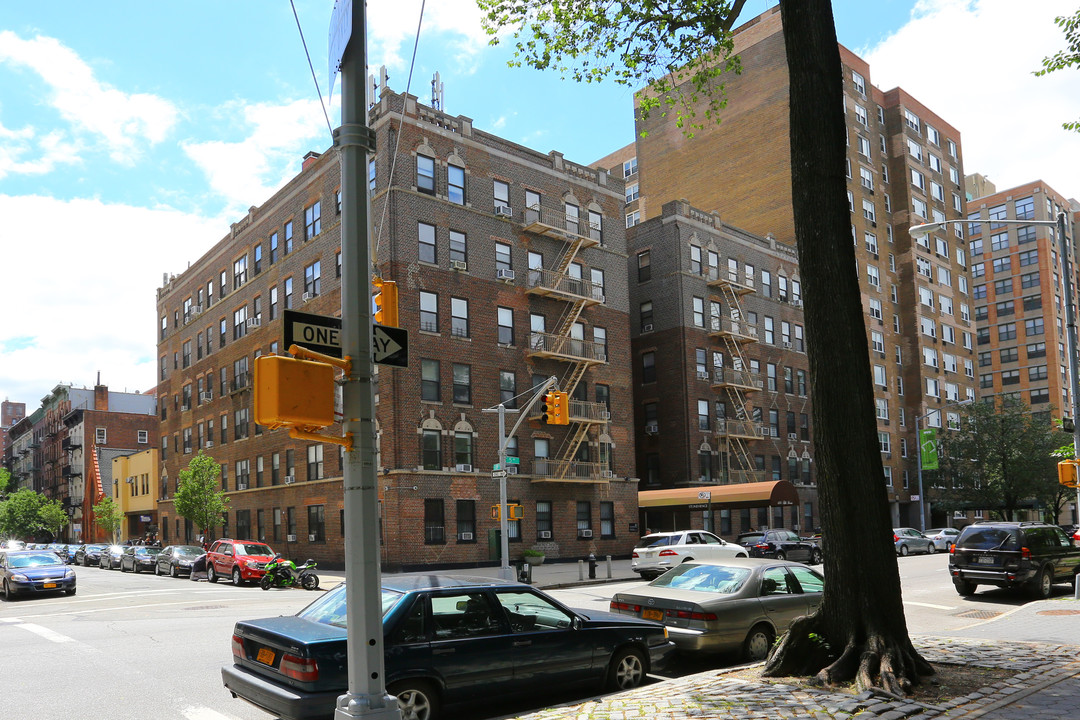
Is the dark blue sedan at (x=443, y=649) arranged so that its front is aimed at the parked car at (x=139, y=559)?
no

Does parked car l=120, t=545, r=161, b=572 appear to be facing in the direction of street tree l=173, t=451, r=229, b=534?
no

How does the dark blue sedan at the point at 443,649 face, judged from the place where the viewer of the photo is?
facing away from the viewer and to the right of the viewer

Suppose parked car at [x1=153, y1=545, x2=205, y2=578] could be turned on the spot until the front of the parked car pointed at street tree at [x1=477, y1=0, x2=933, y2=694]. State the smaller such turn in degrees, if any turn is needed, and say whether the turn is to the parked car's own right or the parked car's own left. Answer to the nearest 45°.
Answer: approximately 45° to the parked car's own right

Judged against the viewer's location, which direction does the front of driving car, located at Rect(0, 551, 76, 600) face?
facing the viewer and to the right of the viewer

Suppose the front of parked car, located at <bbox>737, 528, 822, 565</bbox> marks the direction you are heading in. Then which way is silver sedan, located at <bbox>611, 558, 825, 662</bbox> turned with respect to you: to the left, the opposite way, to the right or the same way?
the same way

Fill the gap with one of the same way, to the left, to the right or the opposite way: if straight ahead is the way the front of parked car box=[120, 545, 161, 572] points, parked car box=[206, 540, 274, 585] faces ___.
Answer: the same way

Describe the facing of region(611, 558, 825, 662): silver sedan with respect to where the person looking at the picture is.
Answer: facing away from the viewer and to the right of the viewer

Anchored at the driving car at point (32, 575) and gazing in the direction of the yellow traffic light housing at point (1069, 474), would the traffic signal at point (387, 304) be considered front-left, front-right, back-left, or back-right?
front-right

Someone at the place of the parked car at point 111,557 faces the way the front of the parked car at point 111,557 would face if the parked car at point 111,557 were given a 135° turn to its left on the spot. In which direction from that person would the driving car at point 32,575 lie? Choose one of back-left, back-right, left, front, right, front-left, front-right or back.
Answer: back

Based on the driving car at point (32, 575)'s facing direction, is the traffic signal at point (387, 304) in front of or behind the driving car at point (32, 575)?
in front

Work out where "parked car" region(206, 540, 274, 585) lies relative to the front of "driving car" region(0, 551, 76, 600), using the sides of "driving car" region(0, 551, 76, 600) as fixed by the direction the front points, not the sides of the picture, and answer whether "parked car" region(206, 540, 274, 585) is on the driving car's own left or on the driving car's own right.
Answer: on the driving car's own left

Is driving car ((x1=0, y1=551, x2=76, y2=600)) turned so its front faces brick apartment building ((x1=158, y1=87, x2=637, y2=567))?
no
